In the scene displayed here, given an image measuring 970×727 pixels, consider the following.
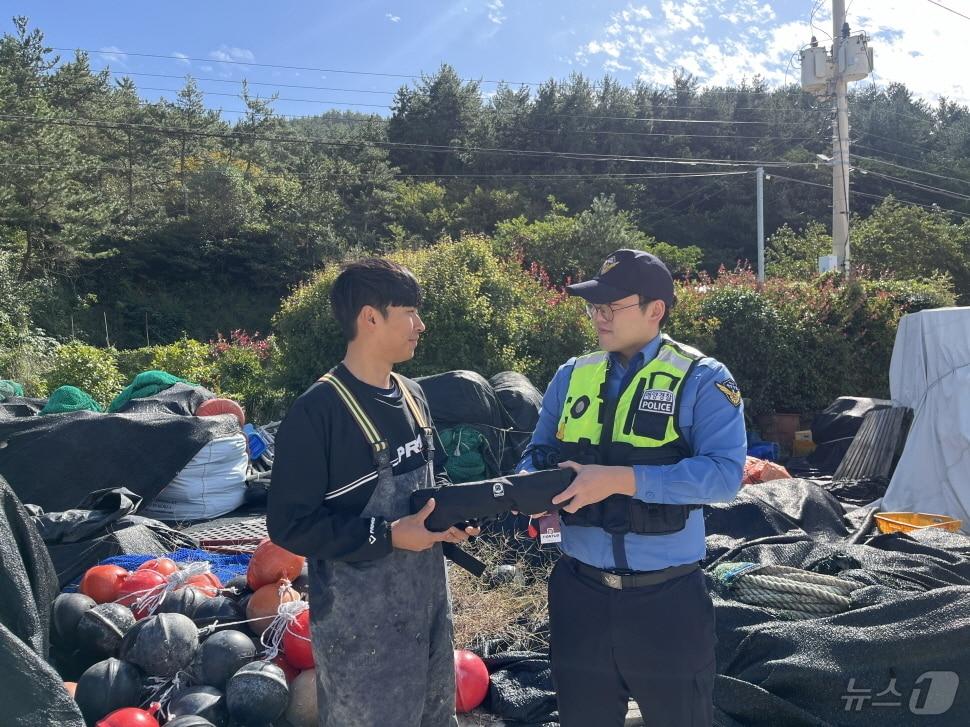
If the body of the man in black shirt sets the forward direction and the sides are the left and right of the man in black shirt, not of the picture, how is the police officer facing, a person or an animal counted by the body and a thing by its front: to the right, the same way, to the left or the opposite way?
to the right

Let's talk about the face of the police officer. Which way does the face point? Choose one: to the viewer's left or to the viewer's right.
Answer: to the viewer's left

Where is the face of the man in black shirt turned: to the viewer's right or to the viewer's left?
to the viewer's right

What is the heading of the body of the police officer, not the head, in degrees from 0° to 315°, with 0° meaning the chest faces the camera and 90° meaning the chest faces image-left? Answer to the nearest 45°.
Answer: approximately 45°

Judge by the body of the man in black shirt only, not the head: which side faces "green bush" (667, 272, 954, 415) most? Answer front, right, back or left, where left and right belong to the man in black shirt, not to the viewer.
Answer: left

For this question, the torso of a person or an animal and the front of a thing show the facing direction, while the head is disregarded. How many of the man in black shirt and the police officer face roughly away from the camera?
0

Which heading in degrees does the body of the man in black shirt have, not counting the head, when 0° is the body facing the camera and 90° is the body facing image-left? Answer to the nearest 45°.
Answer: approximately 315°

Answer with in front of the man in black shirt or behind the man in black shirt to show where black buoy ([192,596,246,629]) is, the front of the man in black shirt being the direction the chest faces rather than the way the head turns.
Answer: behind
